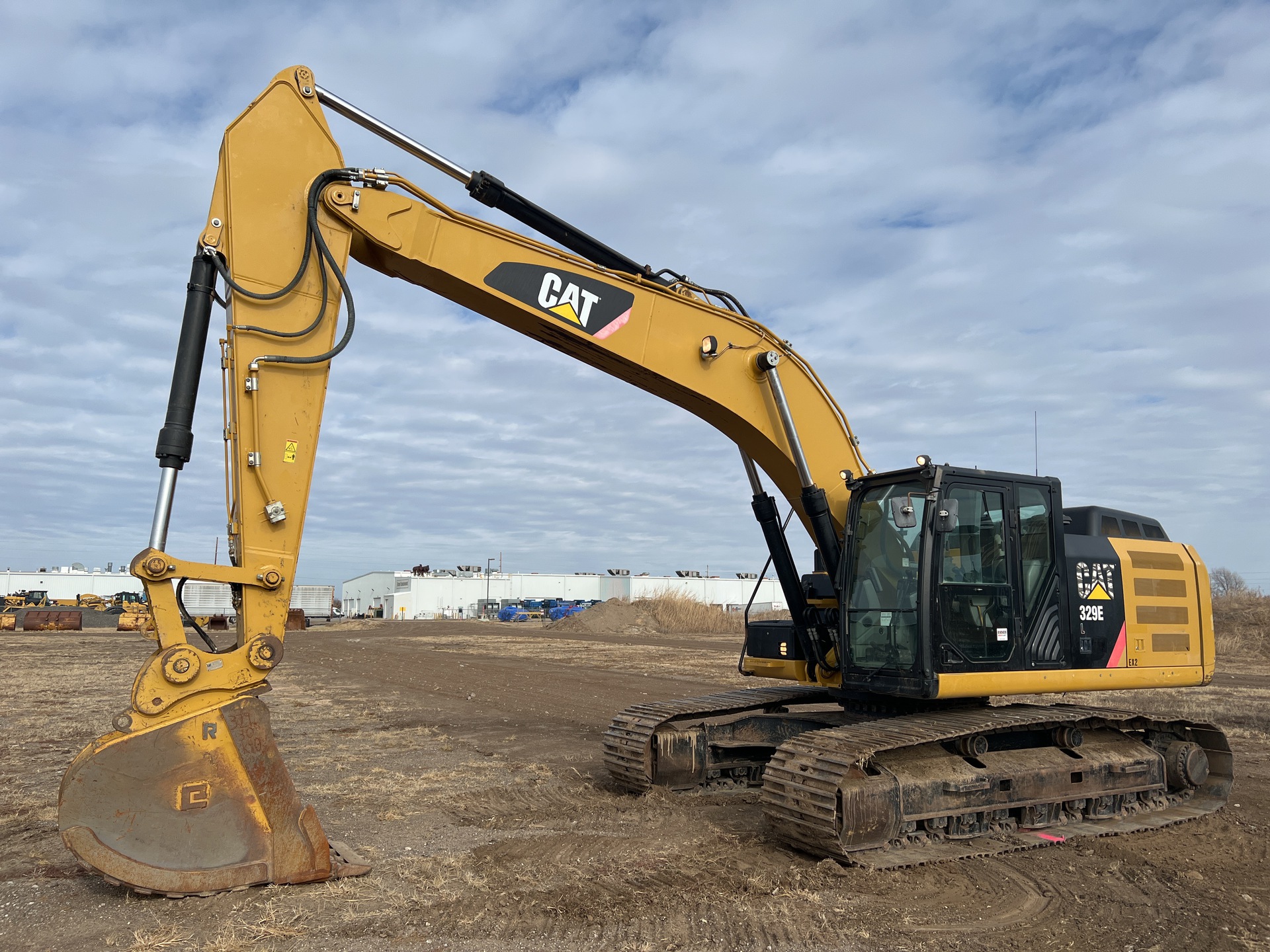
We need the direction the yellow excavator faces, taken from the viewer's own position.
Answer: facing the viewer and to the left of the viewer
